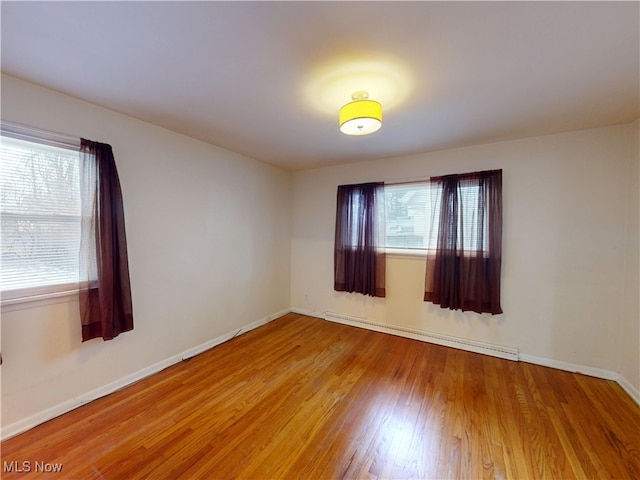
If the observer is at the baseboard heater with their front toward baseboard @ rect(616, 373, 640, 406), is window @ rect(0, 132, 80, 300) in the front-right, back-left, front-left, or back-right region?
back-right

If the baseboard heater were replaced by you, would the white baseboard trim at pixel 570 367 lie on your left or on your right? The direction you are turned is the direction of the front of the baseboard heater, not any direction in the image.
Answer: on your left

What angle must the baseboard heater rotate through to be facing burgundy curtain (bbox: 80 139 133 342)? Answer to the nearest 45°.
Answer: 0° — it already faces it

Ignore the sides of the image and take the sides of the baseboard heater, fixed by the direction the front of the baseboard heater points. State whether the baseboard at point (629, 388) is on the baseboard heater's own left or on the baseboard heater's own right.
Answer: on the baseboard heater's own left

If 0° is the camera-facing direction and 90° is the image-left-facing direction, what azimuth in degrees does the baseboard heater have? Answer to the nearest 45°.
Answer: approximately 45°

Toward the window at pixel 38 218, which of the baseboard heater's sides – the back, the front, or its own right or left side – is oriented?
front

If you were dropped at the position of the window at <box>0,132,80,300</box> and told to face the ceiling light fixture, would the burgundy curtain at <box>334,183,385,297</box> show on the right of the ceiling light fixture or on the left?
left
